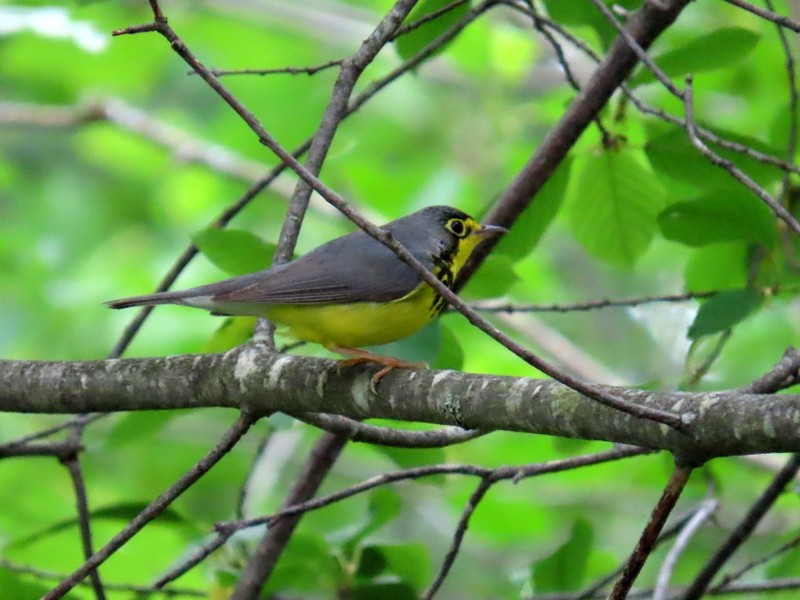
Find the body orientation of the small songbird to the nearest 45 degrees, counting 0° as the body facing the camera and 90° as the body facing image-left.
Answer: approximately 270°

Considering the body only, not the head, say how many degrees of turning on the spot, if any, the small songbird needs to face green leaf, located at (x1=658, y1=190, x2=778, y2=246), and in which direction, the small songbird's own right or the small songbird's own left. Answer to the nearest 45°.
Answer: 0° — it already faces it

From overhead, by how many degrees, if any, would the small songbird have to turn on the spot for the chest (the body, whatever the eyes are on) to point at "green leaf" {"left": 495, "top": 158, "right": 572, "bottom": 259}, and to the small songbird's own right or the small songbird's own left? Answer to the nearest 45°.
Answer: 0° — it already faces it

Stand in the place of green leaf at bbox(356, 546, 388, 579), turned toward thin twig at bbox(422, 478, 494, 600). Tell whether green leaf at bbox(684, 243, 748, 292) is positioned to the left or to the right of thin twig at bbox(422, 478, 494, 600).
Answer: left

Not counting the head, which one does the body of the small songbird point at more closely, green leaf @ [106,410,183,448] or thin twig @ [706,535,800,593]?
the thin twig
